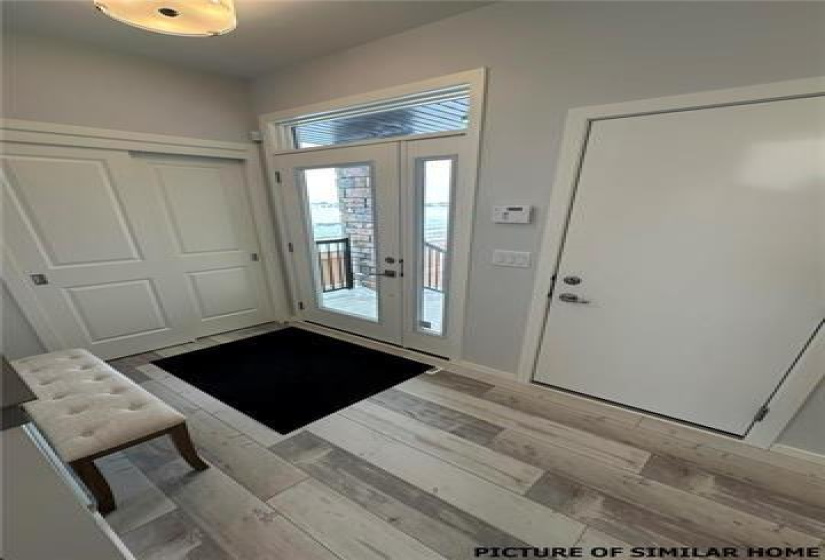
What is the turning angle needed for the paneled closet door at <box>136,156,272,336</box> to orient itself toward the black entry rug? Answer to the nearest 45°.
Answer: approximately 45° to its right

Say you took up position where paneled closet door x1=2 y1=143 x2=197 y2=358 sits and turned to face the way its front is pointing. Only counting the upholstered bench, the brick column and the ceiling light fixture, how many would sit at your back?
0

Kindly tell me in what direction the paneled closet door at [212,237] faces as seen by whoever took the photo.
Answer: facing the viewer and to the right of the viewer

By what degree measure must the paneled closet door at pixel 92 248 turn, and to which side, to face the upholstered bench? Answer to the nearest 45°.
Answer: approximately 45° to its right

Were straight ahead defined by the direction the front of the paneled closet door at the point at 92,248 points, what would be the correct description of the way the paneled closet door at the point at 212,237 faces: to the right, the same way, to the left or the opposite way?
the same way

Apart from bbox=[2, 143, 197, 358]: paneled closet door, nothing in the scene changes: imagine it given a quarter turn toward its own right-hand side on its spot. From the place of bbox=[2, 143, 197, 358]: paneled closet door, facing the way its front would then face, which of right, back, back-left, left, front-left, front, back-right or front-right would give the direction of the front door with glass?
left

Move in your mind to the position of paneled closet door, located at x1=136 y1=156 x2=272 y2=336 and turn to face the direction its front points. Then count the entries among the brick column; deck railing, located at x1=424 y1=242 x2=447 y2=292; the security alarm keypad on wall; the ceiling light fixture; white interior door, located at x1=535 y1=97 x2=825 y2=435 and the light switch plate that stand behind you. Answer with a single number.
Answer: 0

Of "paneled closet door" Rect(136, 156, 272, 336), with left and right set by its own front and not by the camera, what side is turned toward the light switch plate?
front

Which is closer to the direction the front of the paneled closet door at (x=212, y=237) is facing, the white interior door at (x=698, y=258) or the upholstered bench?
the white interior door

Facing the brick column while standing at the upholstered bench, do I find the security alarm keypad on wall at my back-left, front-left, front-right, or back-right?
front-right

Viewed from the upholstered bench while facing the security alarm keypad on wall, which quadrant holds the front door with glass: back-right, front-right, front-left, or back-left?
front-left

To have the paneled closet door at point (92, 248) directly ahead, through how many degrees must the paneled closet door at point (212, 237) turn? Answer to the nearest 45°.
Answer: approximately 135° to its right

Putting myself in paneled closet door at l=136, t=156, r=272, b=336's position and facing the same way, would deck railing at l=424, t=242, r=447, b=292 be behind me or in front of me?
in front

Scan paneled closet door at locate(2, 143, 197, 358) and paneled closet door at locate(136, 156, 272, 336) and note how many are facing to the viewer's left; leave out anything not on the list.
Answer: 0
